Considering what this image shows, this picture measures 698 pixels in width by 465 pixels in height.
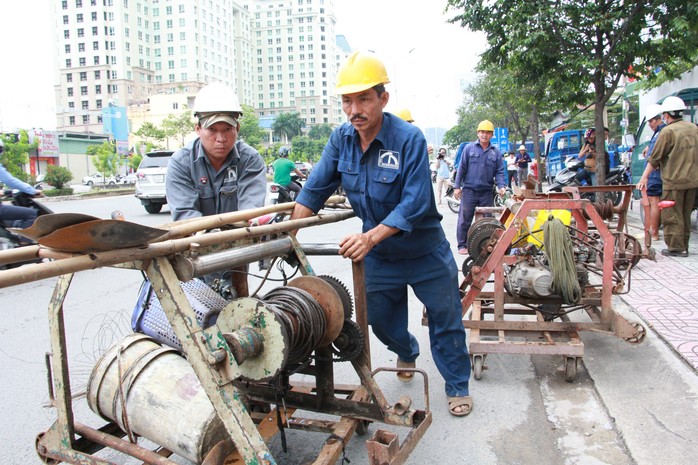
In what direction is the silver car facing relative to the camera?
away from the camera

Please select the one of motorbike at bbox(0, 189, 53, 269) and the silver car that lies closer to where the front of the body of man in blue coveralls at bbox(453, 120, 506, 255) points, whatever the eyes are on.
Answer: the motorbike

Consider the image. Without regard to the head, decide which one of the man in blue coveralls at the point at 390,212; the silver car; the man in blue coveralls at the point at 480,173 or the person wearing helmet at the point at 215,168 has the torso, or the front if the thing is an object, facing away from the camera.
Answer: the silver car

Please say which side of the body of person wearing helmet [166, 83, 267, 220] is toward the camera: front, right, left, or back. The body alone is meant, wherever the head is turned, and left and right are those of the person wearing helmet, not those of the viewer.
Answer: front

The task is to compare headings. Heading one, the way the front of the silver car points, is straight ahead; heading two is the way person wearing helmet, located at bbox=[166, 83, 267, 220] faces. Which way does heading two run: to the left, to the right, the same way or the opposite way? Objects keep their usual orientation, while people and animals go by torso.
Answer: the opposite way

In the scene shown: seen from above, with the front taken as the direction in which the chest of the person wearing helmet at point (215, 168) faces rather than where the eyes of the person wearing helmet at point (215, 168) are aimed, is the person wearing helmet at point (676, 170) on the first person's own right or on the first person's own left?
on the first person's own left

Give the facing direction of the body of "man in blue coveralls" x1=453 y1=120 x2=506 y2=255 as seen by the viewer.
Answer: toward the camera

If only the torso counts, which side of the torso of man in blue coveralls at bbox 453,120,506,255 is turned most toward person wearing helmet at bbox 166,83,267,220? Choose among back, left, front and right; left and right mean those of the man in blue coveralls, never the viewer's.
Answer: front

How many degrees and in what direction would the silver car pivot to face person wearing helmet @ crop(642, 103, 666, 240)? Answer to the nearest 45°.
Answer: approximately 135° to its right

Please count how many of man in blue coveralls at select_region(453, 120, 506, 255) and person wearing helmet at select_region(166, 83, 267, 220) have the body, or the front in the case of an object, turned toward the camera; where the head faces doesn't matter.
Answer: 2

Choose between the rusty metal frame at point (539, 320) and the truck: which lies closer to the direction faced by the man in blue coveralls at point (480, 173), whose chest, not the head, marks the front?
the rusty metal frame

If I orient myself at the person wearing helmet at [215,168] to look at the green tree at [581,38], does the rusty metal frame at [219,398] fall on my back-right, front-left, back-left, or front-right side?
back-right
